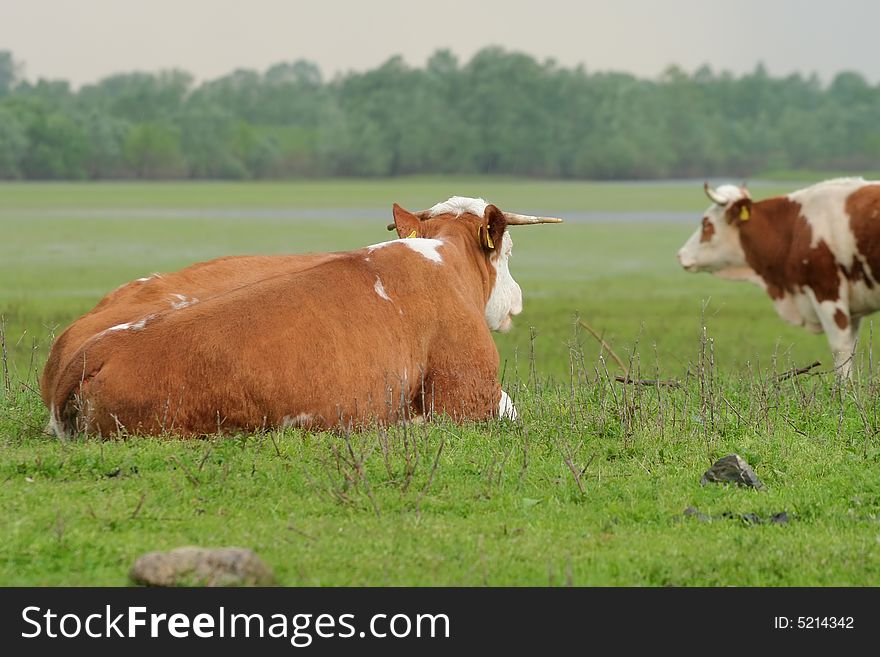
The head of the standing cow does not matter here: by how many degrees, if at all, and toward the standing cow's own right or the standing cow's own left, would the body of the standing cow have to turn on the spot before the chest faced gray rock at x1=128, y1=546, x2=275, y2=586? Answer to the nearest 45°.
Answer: approximately 90° to the standing cow's own left

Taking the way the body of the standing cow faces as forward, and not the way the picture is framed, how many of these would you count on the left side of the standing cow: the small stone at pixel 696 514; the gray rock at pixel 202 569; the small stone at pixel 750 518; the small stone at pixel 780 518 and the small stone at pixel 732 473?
5

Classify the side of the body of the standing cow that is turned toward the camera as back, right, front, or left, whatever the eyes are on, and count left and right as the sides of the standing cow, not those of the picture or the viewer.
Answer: left

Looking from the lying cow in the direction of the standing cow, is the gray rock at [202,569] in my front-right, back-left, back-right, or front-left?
back-right

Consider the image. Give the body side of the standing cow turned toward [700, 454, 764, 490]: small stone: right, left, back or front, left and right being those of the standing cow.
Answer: left

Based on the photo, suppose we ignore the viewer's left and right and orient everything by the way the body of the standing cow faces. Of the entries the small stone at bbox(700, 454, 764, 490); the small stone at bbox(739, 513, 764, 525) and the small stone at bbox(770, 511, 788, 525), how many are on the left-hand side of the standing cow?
3

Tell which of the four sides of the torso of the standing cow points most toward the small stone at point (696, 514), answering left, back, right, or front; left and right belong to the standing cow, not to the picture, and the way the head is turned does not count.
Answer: left

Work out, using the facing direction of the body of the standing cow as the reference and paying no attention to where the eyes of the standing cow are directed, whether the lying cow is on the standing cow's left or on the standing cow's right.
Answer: on the standing cow's left

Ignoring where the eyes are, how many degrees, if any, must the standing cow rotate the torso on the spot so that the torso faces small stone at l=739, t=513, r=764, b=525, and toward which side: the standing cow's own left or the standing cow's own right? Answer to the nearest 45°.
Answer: approximately 90° to the standing cow's own left
